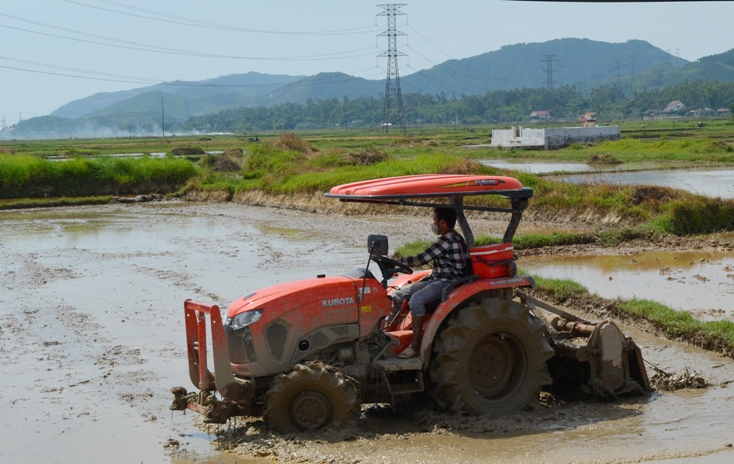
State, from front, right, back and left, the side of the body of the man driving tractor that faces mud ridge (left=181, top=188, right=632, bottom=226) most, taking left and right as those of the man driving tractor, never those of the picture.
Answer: right

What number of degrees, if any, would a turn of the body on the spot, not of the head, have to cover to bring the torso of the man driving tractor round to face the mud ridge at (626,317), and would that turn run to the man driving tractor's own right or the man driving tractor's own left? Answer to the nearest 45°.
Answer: approximately 135° to the man driving tractor's own right

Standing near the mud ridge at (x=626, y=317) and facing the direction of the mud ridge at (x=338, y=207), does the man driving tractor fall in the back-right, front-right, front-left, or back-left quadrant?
back-left

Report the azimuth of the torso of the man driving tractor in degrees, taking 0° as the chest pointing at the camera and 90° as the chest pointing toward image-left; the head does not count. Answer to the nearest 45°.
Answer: approximately 90°
